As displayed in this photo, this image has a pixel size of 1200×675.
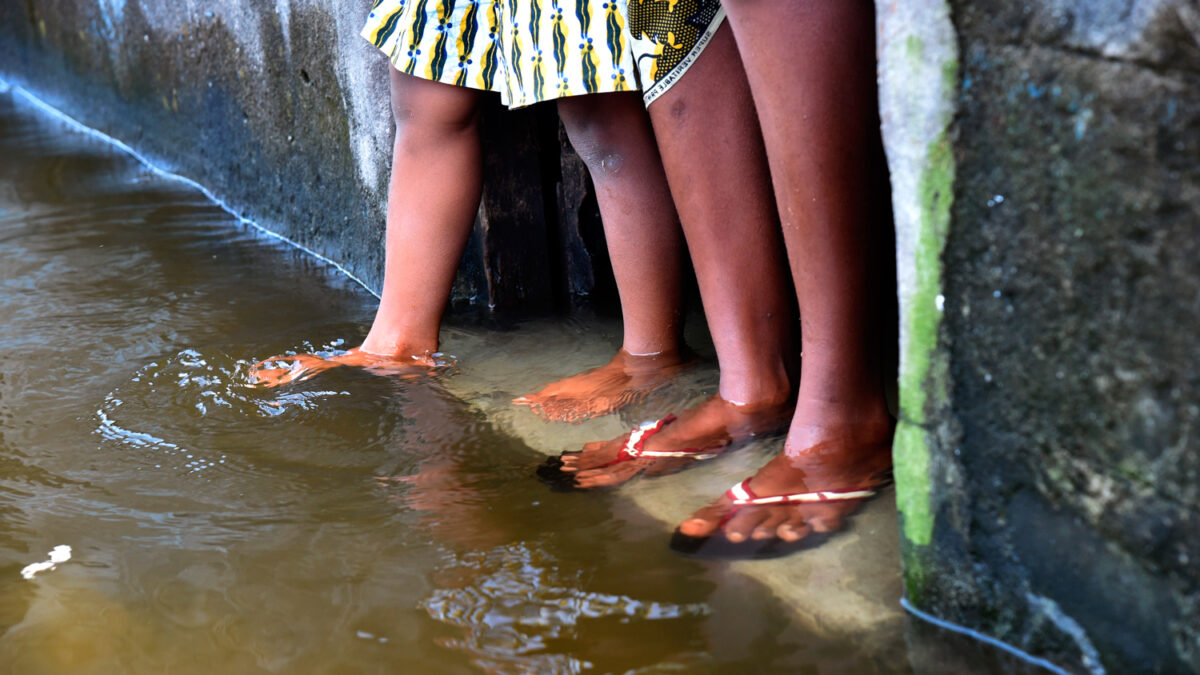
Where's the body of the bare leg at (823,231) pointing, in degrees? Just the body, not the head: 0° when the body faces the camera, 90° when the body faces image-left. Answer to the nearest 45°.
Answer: approximately 45°

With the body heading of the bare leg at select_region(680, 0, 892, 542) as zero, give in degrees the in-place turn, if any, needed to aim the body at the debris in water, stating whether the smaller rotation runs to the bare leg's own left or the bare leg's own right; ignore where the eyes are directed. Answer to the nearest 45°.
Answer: approximately 45° to the bare leg's own right
